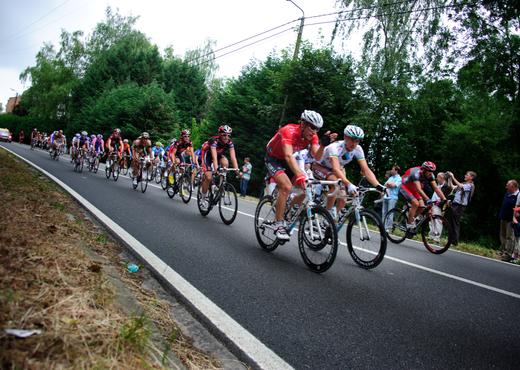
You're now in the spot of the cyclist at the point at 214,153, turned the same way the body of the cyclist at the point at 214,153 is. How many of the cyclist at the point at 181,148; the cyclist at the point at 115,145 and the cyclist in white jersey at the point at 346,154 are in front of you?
1

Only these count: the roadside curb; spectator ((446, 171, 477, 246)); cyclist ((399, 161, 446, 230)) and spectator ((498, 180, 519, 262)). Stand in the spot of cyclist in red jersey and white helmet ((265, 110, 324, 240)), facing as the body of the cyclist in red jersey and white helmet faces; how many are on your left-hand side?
3

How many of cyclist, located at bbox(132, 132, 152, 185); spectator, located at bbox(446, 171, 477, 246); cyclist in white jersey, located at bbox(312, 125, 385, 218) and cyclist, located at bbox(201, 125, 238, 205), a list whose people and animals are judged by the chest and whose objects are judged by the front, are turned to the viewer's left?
1

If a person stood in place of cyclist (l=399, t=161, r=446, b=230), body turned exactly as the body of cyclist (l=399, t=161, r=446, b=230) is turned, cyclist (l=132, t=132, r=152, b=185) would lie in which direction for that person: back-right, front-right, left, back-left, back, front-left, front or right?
back-right

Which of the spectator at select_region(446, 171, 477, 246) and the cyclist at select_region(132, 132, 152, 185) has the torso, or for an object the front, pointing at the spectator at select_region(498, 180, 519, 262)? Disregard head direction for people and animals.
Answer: the cyclist

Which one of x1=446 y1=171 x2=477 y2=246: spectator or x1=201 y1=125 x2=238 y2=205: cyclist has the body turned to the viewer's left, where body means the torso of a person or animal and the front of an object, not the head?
the spectator

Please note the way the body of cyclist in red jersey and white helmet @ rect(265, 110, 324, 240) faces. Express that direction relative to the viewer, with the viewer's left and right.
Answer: facing the viewer and to the right of the viewer

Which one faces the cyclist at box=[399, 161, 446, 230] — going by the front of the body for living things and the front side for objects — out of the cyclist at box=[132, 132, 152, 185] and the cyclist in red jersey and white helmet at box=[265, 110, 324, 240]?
the cyclist at box=[132, 132, 152, 185]

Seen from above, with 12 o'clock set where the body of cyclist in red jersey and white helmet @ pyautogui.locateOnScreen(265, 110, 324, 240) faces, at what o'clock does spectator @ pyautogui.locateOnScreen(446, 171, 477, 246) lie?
The spectator is roughly at 9 o'clock from the cyclist in red jersey and white helmet.

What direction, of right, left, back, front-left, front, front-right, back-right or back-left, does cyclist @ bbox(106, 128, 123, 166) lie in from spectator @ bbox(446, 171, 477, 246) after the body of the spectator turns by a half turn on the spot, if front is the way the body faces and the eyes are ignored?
back

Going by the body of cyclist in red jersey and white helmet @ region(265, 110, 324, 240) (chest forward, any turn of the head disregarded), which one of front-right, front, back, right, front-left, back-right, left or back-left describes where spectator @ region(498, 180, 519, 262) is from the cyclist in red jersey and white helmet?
left

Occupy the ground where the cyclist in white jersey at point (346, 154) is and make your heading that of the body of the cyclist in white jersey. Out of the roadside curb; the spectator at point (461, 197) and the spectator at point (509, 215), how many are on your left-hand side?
2

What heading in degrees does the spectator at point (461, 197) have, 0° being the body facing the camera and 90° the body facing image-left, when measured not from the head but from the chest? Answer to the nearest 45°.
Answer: approximately 90°
